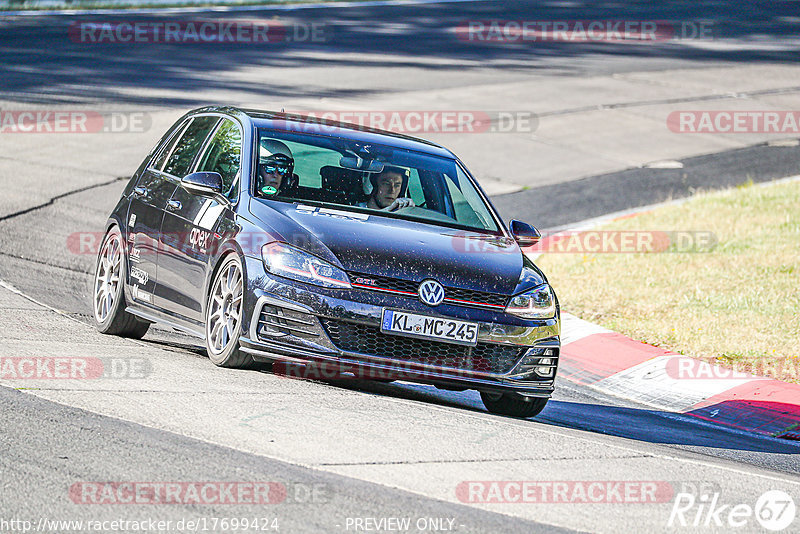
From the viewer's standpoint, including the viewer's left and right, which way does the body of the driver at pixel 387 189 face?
facing the viewer and to the right of the viewer

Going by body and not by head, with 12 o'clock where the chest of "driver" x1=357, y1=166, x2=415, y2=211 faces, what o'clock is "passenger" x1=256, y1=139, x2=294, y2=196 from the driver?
The passenger is roughly at 4 o'clock from the driver.
